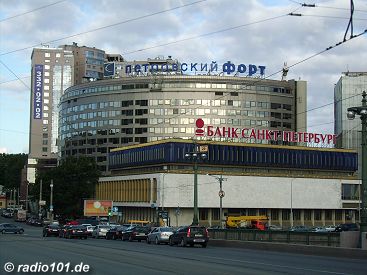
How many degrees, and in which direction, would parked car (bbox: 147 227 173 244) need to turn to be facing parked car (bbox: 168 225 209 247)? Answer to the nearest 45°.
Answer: approximately 180°

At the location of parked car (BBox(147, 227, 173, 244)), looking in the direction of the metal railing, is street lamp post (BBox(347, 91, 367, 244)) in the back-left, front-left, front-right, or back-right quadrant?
front-right

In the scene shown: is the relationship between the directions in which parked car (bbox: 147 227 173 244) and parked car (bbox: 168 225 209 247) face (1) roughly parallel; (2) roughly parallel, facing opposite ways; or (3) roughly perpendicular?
roughly parallel

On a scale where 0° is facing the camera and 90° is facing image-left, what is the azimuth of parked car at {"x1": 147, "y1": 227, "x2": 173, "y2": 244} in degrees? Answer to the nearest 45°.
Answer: approximately 135°

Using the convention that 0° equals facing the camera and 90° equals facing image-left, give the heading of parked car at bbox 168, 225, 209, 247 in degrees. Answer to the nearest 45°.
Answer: approximately 135°

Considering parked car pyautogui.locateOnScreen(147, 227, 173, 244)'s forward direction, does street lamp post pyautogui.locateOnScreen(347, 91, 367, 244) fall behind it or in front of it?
behind

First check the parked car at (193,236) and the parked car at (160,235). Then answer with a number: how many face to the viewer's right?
0

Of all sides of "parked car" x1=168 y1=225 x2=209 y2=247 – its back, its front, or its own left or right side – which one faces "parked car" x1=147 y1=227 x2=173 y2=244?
front

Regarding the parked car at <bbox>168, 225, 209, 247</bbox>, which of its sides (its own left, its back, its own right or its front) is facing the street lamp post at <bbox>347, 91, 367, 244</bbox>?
back

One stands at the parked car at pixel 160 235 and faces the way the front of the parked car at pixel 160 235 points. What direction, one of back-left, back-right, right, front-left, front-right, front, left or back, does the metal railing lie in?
back

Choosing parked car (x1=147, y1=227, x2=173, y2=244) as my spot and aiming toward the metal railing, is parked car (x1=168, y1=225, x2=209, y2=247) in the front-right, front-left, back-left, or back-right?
front-right
